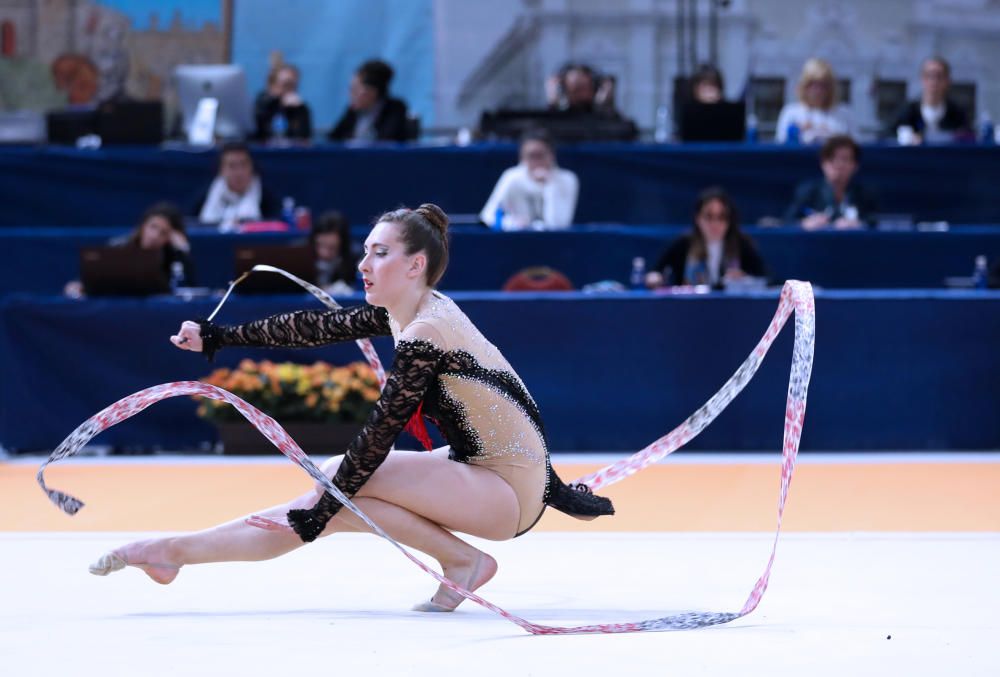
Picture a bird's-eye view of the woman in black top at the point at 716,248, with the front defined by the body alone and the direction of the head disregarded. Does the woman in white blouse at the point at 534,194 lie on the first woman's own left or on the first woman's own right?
on the first woman's own right

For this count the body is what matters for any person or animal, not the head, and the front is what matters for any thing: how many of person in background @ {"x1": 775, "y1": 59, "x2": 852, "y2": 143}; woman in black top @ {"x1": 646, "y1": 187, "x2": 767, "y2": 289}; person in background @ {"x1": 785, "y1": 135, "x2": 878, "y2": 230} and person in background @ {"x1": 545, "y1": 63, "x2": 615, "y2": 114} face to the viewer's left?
0

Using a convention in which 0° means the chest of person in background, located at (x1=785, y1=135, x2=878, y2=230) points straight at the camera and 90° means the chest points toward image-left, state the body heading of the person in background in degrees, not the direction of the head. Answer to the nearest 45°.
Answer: approximately 0°

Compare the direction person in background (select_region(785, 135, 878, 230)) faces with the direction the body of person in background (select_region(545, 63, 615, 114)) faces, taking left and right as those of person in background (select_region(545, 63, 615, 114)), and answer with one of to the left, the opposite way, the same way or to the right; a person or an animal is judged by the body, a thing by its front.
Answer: the same way

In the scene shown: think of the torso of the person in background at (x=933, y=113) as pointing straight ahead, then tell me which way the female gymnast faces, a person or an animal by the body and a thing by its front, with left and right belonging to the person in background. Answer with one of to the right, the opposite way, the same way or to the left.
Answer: to the right

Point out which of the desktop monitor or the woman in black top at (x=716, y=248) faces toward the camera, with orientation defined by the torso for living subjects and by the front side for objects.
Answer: the woman in black top

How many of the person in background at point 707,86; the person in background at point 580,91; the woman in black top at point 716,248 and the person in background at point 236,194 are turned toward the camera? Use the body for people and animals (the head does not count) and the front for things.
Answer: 4

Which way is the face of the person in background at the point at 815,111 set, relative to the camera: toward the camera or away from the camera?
toward the camera

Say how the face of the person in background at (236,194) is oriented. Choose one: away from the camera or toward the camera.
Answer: toward the camera

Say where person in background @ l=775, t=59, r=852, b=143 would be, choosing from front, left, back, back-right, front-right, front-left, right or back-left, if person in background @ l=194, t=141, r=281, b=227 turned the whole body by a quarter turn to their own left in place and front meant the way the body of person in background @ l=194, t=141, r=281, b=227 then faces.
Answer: front

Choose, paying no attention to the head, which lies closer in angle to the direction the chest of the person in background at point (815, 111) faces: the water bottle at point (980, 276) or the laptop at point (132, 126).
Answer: the water bottle

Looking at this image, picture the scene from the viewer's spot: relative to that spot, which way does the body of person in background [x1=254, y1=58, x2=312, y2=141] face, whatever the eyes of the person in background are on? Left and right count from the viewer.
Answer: facing the viewer

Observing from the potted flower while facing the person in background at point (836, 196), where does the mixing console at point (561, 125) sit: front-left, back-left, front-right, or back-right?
front-left

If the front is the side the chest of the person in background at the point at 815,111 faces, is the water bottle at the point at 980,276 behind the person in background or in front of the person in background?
in front

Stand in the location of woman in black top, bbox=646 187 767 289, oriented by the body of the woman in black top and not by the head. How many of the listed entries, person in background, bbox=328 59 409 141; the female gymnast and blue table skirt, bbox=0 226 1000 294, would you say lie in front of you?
1

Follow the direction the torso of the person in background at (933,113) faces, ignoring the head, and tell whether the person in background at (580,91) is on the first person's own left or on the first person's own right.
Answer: on the first person's own right

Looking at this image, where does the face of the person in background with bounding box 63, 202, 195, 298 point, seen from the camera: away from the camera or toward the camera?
toward the camera

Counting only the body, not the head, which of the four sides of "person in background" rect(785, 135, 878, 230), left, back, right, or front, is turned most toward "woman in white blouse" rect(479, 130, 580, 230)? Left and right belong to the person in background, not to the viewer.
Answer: right

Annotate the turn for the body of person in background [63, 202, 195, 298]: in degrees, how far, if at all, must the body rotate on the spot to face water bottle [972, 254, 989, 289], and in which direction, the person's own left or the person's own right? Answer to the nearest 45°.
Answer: approximately 135° to the person's own left

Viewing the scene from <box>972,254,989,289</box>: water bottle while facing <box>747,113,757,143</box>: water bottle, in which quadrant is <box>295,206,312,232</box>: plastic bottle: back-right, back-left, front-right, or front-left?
front-left

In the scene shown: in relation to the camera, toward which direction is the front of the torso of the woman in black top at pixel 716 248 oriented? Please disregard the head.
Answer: toward the camera
